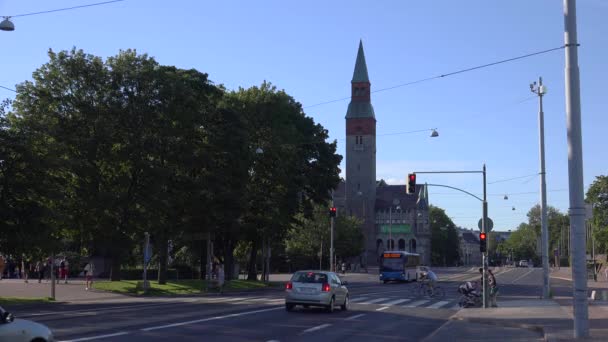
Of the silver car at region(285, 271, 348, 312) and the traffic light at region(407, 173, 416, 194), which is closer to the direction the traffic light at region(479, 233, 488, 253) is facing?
the silver car

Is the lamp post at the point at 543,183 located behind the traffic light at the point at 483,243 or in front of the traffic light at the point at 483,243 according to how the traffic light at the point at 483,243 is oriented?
behind

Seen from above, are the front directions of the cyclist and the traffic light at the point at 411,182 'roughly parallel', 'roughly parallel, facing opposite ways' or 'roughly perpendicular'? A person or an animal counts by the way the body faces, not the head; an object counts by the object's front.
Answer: roughly perpendicular

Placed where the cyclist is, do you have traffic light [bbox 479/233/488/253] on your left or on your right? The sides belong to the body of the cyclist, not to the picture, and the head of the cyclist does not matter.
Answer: on your left

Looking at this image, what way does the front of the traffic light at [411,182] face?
toward the camera

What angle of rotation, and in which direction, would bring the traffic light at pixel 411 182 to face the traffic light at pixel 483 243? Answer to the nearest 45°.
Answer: approximately 45° to its left

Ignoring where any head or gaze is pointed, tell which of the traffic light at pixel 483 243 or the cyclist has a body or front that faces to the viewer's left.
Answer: the cyclist

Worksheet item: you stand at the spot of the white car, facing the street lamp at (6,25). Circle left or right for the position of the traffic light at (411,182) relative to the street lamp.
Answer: right

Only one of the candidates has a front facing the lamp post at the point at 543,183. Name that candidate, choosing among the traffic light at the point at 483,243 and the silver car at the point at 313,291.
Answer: the silver car

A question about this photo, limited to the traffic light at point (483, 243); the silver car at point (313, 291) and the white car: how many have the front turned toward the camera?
1

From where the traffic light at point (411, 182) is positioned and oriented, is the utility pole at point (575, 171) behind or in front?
in front

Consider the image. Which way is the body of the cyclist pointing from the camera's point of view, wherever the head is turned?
to the viewer's left

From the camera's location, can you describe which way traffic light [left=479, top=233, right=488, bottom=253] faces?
facing the viewer

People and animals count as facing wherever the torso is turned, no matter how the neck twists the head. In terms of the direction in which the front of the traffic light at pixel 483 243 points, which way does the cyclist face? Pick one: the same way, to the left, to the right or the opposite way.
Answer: to the right

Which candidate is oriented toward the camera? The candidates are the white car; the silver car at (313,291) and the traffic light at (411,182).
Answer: the traffic light
